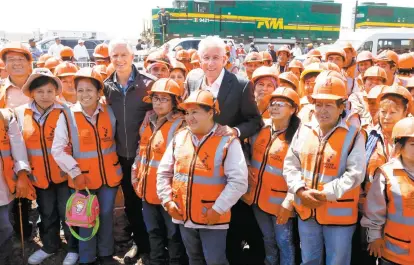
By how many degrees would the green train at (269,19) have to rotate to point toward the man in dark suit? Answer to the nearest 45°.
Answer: approximately 90° to its left

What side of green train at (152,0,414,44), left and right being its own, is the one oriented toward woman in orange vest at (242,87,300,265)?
left

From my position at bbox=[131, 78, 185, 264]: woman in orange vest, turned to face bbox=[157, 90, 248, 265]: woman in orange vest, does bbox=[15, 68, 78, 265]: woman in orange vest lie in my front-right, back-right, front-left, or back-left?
back-right

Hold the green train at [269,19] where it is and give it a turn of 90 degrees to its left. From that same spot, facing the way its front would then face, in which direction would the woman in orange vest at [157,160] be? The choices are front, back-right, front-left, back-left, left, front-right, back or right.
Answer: front

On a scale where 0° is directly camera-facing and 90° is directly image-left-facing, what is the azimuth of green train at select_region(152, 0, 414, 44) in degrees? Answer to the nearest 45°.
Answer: approximately 90°

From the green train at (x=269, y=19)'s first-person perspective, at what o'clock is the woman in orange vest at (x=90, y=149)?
The woman in orange vest is roughly at 9 o'clock from the green train.

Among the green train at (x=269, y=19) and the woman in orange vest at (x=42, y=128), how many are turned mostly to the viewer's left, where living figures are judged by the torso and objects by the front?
1

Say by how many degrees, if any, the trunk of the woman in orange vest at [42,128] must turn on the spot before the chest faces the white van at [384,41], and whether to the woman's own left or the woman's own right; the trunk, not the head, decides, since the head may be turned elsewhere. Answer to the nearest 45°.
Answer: approximately 135° to the woman's own left

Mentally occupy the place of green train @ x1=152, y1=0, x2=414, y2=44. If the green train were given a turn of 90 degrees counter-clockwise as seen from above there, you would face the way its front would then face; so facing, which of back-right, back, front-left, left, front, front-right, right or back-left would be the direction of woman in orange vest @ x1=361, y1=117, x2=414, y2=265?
front

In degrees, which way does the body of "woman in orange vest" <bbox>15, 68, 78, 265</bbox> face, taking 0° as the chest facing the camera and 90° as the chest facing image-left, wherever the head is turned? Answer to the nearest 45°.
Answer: approximately 0°
